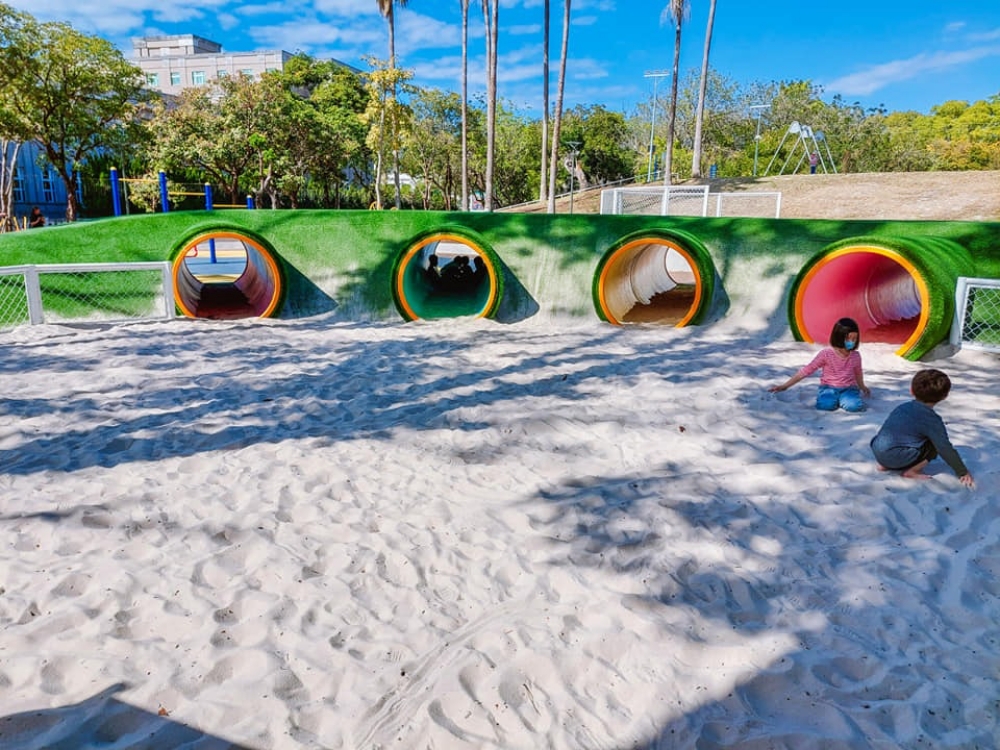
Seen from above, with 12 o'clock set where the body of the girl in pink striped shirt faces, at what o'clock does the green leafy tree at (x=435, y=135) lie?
The green leafy tree is roughly at 5 o'clock from the girl in pink striped shirt.

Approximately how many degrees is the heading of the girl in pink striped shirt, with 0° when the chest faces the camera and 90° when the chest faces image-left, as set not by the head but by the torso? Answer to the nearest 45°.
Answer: approximately 0°

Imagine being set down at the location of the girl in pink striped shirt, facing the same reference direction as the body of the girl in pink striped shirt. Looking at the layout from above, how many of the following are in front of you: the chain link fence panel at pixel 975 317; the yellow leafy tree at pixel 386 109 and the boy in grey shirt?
1

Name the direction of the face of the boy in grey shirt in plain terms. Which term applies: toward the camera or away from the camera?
away from the camera

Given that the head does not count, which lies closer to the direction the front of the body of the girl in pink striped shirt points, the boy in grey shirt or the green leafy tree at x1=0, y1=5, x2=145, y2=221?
the boy in grey shirt

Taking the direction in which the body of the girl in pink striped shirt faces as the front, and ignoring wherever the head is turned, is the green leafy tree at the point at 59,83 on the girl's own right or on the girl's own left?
on the girl's own right

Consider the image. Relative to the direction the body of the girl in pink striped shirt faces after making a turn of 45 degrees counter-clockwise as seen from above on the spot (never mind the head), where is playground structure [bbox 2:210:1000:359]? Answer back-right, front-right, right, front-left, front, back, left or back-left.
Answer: back

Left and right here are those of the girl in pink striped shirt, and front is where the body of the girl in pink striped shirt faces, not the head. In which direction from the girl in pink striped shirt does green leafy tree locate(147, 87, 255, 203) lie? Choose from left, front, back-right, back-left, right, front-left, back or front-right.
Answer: back-right

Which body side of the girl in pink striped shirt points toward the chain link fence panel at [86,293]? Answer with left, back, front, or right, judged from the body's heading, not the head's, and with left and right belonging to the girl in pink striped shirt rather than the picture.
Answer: right

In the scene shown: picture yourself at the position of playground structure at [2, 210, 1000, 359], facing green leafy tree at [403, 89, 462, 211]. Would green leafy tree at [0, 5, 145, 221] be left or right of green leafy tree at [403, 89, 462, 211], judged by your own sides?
left
